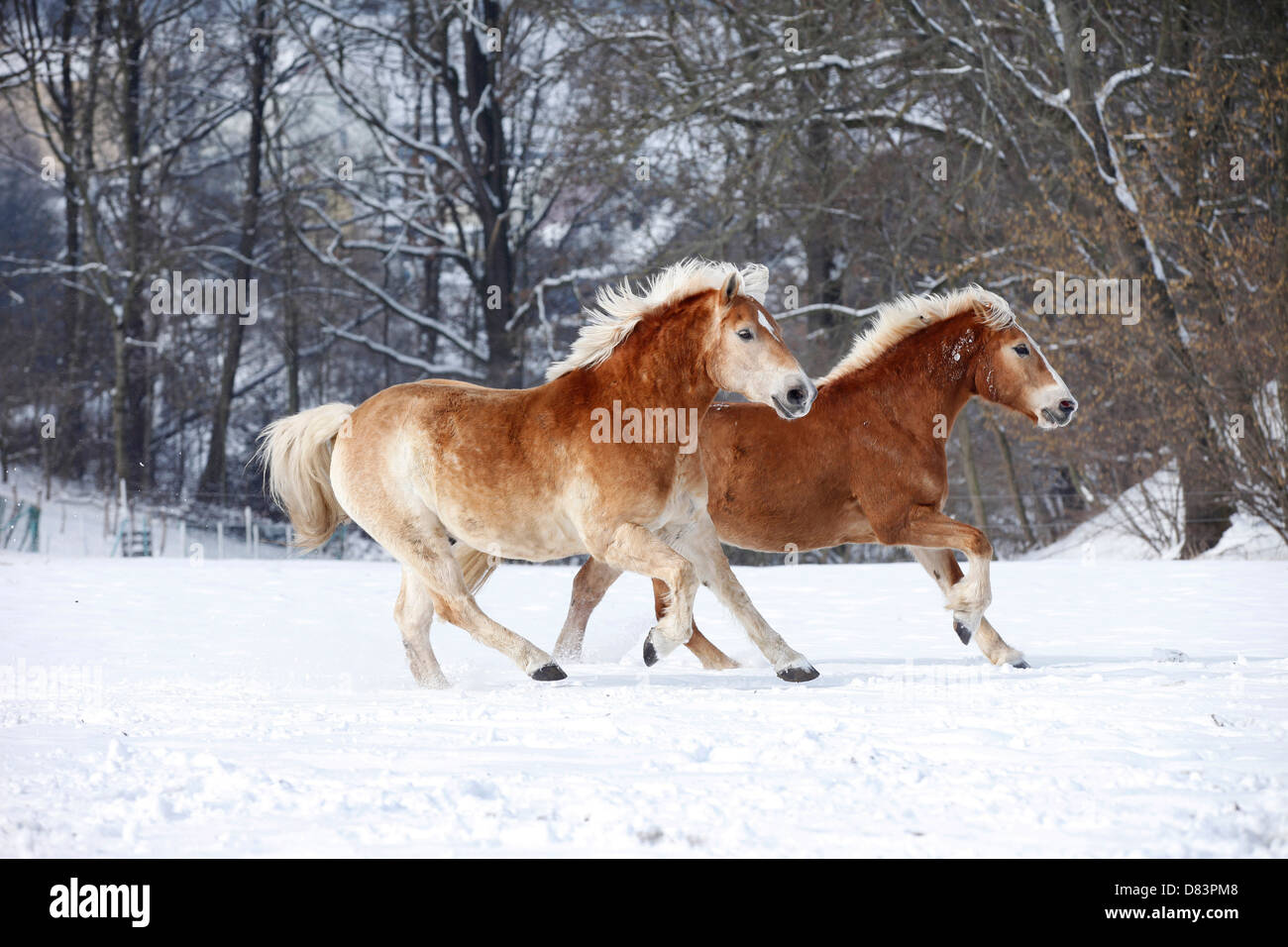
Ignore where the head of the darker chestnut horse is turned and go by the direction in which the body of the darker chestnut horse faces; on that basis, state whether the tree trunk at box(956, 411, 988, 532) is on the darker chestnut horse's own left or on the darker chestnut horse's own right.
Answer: on the darker chestnut horse's own left

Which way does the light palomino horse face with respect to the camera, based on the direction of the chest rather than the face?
to the viewer's right

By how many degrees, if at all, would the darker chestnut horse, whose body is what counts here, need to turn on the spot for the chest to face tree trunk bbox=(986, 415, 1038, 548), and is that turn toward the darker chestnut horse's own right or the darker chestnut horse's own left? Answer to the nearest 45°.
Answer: approximately 90° to the darker chestnut horse's own left

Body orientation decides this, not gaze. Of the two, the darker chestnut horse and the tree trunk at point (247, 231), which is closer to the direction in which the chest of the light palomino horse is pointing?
the darker chestnut horse

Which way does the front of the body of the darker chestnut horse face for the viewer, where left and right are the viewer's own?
facing to the right of the viewer

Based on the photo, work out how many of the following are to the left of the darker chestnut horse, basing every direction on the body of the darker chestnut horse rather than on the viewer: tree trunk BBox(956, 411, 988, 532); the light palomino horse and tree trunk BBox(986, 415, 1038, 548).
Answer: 2

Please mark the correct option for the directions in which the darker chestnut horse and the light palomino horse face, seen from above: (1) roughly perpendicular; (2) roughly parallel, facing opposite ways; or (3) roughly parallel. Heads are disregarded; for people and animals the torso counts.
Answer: roughly parallel

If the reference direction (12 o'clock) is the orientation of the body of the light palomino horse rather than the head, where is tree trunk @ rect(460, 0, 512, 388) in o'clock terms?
The tree trunk is roughly at 9 o'clock from the light palomino horse.

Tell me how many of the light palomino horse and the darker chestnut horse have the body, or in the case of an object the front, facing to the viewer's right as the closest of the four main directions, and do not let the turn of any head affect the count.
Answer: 2

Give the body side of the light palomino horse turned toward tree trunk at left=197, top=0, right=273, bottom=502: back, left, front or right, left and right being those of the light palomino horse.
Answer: left
